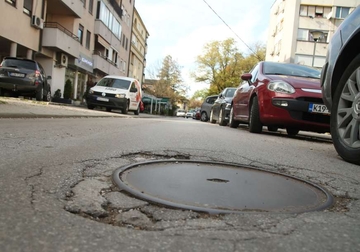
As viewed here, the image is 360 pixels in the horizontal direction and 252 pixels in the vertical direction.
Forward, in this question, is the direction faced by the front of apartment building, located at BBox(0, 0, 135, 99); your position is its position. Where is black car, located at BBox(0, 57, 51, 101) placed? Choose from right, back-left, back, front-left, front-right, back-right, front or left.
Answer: front-right

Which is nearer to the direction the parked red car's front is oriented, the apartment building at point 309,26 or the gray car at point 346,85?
the gray car

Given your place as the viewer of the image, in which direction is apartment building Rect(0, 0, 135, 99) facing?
facing the viewer and to the right of the viewer

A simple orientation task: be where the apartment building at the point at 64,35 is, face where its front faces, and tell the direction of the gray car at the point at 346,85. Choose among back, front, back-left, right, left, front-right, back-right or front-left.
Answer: front-right

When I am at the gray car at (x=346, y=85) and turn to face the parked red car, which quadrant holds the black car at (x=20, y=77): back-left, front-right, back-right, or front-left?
front-left

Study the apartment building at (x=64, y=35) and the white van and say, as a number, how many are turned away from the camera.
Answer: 0

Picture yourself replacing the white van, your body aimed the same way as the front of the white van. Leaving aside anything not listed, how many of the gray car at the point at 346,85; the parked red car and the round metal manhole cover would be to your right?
0

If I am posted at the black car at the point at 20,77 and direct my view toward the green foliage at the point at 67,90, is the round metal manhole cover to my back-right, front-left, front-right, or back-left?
back-right

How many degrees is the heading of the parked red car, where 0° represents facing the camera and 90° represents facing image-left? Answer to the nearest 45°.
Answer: approximately 315°

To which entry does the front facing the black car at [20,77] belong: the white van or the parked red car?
the white van

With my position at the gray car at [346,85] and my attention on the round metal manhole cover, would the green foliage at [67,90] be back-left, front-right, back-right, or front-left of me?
back-right
